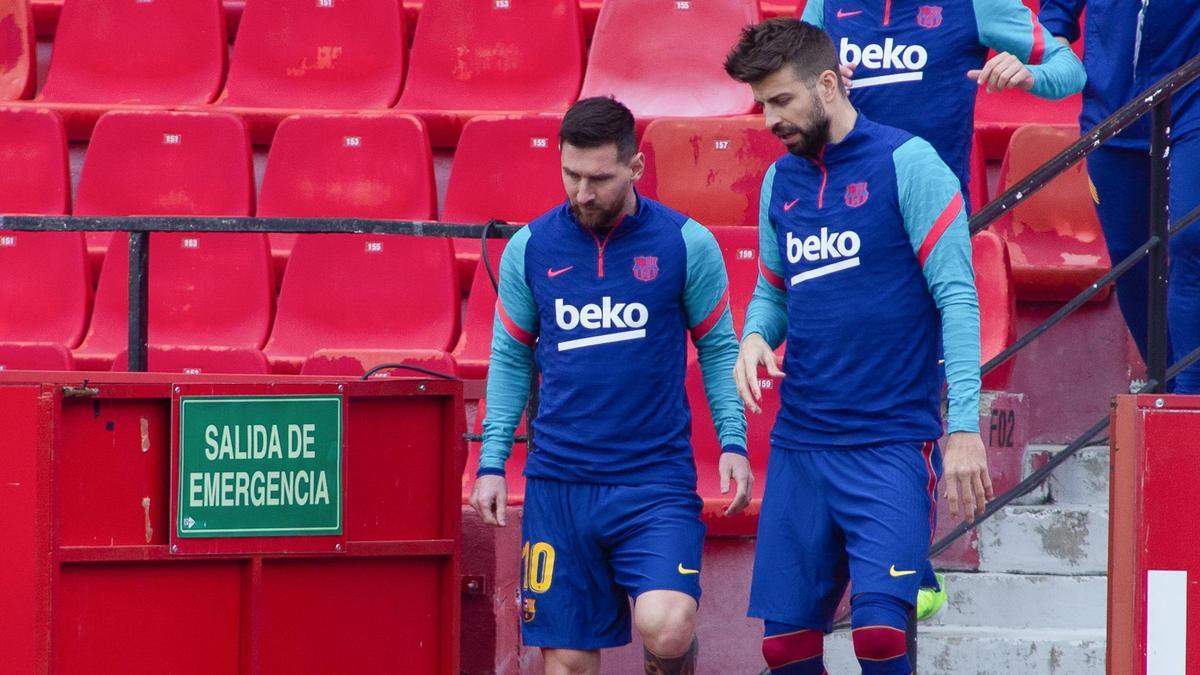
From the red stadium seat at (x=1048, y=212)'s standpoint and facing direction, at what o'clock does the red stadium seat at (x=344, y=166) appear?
the red stadium seat at (x=344, y=166) is roughly at 3 o'clock from the red stadium seat at (x=1048, y=212).

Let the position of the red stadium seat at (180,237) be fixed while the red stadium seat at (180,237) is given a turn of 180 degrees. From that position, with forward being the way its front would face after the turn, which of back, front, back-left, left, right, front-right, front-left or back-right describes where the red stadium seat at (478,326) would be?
back-right

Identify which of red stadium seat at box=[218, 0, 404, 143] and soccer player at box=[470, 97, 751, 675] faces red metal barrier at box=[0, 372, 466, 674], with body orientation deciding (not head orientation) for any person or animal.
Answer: the red stadium seat

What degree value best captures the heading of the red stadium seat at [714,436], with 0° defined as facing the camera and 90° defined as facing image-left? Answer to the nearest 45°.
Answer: approximately 0°
